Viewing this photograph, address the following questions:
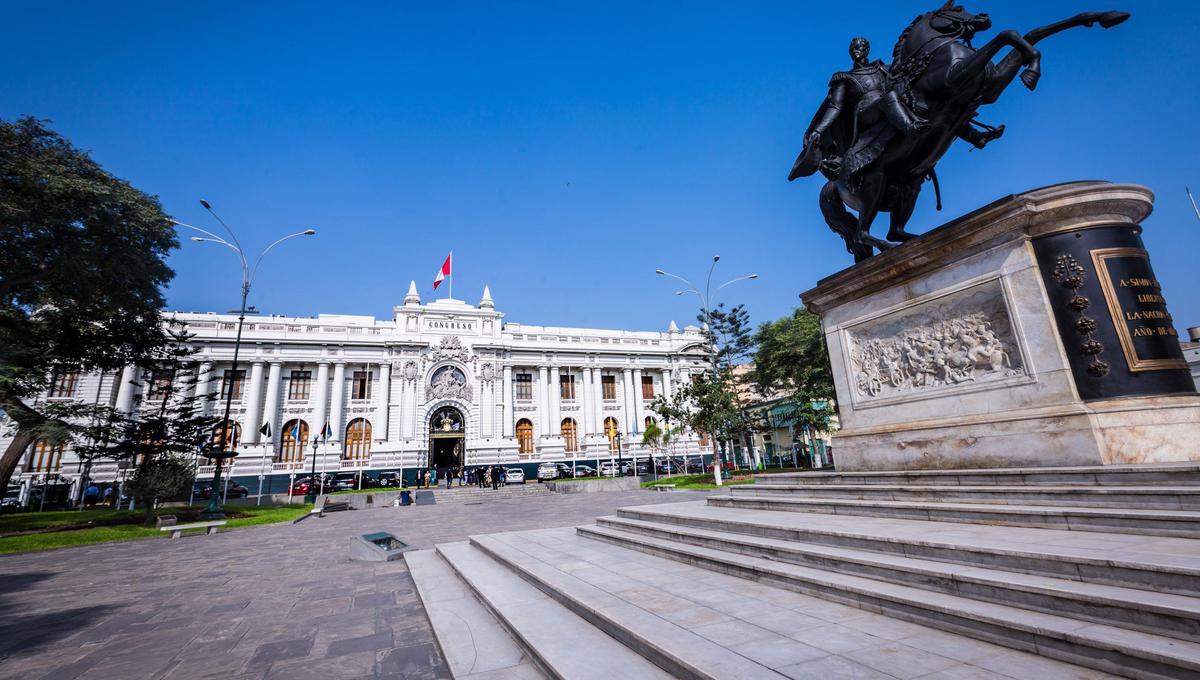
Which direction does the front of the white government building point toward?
toward the camera

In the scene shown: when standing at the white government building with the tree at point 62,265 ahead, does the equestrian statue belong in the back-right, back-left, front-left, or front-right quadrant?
front-left

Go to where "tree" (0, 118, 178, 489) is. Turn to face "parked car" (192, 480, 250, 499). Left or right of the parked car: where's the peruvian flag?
right

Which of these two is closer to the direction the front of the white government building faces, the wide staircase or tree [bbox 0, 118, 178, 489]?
the wide staircase

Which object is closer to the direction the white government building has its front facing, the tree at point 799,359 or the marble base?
the marble base

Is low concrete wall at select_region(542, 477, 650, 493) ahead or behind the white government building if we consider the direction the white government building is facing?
ahead

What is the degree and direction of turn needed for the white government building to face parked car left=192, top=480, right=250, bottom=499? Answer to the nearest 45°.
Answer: approximately 90° to its right

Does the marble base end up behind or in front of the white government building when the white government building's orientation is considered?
in front

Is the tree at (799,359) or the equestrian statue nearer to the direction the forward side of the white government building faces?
the equestrian statue

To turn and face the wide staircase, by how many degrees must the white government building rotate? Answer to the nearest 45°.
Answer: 0° — it already faces it

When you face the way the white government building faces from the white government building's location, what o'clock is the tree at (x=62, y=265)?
The tree is roughly at 1 o'clock from the white government building.

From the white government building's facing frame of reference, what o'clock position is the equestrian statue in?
The equestrian statue is roughly at 12 o'clock from the white government building.
